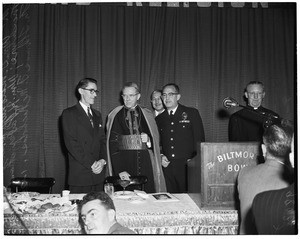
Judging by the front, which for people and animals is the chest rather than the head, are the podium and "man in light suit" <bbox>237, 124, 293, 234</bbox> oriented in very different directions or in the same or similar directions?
very different directions

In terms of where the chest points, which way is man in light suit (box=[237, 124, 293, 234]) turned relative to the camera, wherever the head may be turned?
away from the camera

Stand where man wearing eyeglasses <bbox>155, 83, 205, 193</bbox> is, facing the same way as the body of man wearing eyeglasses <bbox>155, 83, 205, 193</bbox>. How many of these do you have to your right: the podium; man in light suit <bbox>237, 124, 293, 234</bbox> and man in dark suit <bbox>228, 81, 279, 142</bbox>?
0

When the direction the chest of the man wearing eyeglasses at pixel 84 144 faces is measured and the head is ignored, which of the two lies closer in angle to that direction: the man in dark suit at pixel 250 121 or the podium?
the podium

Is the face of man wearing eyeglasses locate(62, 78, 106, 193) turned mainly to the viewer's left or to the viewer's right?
to the viewer's right

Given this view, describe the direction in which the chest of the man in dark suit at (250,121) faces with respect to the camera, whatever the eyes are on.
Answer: toward the camera

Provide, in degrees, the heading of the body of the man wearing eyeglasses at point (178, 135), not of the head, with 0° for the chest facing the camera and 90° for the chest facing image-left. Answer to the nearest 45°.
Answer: approximately 45°

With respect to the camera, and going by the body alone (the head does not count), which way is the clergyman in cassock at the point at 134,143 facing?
toward the camera

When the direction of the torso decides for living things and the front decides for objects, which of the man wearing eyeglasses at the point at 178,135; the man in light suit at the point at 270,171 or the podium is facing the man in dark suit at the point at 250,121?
the man in light suit at the point at 270,171

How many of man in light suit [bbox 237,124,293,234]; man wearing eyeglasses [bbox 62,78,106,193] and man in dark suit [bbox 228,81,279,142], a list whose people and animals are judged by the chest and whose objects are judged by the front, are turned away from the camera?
1

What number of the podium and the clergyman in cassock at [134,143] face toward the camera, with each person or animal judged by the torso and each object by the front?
2

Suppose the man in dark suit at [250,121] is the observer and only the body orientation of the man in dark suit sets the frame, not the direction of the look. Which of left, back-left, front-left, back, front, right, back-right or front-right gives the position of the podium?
front

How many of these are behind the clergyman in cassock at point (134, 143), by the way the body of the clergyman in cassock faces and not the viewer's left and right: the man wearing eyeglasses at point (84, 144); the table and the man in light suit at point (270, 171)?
0

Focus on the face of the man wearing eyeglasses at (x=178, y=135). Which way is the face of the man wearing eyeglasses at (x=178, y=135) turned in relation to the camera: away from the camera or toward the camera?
toward the camera

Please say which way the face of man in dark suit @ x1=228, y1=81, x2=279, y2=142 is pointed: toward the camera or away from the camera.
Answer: toward the camera

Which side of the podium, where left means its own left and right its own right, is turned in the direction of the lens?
front

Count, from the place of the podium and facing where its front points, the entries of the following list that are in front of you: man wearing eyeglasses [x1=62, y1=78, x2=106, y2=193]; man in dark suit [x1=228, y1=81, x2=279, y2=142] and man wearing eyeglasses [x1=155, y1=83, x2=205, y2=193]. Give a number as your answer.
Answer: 0

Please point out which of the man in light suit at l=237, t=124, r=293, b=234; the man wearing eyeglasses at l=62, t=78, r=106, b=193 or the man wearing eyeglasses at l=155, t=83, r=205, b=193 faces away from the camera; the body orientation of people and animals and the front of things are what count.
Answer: the man in light suit

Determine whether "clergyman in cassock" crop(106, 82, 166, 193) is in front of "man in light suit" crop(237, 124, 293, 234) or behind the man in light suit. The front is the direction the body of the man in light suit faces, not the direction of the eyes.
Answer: in front
